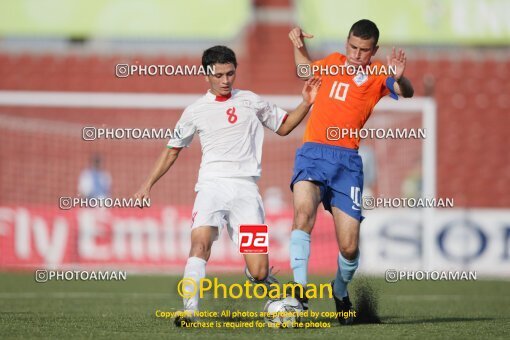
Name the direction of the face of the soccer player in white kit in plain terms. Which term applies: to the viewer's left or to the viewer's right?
to the viewer's right

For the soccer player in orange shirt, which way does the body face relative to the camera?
toward the camera

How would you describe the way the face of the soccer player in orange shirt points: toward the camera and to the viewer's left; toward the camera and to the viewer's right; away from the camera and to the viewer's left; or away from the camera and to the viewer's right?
toward the camera and to the viewer's left

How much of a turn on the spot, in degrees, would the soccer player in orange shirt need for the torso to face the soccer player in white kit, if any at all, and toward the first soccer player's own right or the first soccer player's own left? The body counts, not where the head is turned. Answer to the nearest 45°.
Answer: approximately 90° to the first soccer player's own right

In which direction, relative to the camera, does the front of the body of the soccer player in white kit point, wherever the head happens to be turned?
toward the camera

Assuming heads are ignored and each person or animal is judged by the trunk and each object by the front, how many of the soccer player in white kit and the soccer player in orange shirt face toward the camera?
2

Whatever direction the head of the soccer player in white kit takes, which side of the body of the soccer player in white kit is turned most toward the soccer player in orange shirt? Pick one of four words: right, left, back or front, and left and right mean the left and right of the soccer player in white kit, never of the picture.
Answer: left
